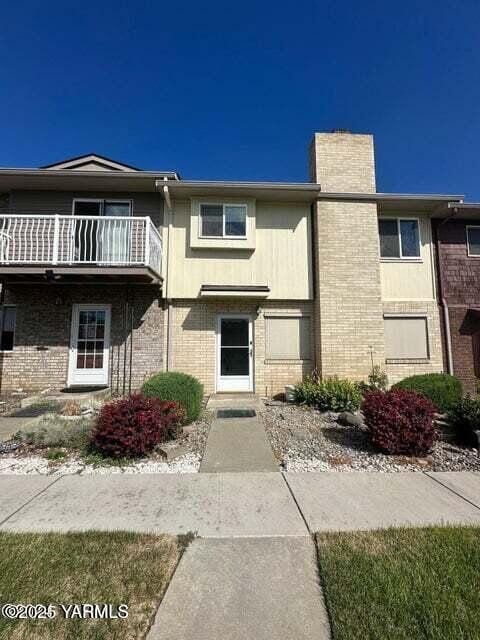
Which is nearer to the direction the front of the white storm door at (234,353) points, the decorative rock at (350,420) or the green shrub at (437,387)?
the decorative rock

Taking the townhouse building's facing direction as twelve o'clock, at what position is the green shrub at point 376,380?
The green shrub is roughly at 9 o'clock from the townhouse building.

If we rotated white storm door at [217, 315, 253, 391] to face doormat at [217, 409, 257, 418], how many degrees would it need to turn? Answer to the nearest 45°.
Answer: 0° — it already faces it

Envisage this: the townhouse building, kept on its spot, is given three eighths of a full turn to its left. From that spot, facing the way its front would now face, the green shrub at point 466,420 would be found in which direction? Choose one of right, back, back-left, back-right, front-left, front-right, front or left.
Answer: right

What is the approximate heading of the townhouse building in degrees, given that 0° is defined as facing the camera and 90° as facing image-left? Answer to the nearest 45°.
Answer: approximately 0°

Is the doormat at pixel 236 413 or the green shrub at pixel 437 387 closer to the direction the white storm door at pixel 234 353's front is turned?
the doormat

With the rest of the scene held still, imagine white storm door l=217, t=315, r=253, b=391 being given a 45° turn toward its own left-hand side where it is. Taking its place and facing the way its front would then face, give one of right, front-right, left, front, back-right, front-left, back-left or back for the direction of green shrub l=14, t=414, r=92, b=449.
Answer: right

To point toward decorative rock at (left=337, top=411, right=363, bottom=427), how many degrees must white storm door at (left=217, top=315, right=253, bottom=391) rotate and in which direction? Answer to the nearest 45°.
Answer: approximately 45° to its left

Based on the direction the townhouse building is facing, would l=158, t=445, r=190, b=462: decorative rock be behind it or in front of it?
in front

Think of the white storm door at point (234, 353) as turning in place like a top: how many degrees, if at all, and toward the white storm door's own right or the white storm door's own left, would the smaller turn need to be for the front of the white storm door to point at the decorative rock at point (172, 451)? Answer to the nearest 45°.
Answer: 0° — it already faces it

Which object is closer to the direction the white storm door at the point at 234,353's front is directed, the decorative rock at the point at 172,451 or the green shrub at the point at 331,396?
the decorative rock

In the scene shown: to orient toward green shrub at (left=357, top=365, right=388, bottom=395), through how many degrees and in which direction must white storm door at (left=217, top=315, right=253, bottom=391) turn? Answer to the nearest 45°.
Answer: approximately 90° to its left

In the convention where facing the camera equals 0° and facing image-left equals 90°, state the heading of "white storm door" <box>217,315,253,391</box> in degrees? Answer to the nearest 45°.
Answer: approximately 0°
